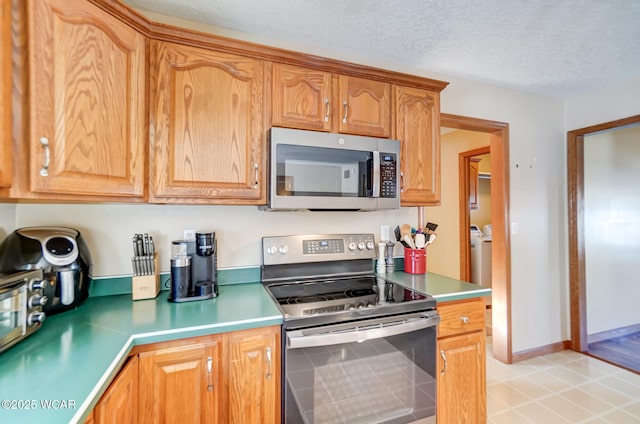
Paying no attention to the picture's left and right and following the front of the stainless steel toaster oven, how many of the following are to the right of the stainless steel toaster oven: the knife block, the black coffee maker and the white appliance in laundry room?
0

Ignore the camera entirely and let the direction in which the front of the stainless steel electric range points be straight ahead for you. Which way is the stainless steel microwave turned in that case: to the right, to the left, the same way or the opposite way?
the same way

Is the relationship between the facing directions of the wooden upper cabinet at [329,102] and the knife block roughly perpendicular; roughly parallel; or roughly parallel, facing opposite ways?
roughly parallel

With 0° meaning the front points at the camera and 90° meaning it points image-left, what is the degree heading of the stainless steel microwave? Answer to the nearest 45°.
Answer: approximately 315°

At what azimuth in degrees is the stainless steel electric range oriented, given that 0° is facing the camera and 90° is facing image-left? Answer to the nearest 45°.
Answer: approximately 315°

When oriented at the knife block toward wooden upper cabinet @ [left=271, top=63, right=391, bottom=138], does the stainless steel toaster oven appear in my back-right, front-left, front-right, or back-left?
back-right

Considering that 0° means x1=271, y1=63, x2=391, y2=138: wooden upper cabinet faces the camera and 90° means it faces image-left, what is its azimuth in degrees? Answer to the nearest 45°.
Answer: approximately 315°

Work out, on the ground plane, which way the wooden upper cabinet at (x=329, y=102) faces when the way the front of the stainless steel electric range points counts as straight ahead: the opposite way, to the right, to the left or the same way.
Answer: the same way

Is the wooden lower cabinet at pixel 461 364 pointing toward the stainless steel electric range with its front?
no

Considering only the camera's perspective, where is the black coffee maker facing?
facing the viewer

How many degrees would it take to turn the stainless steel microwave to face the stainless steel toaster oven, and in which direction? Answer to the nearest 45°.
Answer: approximately 90° to its right

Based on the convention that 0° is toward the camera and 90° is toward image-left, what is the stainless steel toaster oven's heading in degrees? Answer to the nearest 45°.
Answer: approximately 315°

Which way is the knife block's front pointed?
toward the camera

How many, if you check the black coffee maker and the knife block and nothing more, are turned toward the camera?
2

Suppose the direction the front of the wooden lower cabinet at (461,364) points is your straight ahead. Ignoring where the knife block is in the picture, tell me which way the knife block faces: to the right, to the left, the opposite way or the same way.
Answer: the same way

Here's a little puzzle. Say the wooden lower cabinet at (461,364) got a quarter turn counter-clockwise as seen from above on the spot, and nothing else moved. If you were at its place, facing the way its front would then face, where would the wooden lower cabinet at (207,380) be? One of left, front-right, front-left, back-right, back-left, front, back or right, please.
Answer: back

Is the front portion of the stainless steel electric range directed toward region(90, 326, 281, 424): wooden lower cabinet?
no
